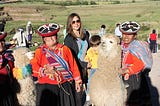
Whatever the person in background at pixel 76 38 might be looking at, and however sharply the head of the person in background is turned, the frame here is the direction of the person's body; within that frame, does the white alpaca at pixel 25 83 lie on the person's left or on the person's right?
on the person's right

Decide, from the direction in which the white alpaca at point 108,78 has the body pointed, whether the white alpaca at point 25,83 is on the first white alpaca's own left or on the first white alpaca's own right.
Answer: on the first white alpaca's own right

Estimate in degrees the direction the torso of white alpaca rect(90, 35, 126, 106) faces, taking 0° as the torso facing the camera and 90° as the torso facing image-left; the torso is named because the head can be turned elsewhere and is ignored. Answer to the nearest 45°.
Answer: approximately 0°

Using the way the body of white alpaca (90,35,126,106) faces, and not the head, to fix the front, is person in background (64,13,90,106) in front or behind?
behind

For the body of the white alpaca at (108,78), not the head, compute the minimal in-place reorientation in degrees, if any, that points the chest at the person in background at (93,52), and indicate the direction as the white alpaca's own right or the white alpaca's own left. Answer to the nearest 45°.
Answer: approximately 180°

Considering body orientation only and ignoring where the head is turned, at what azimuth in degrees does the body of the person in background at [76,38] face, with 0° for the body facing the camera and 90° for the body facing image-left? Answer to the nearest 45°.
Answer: approximately 315°
